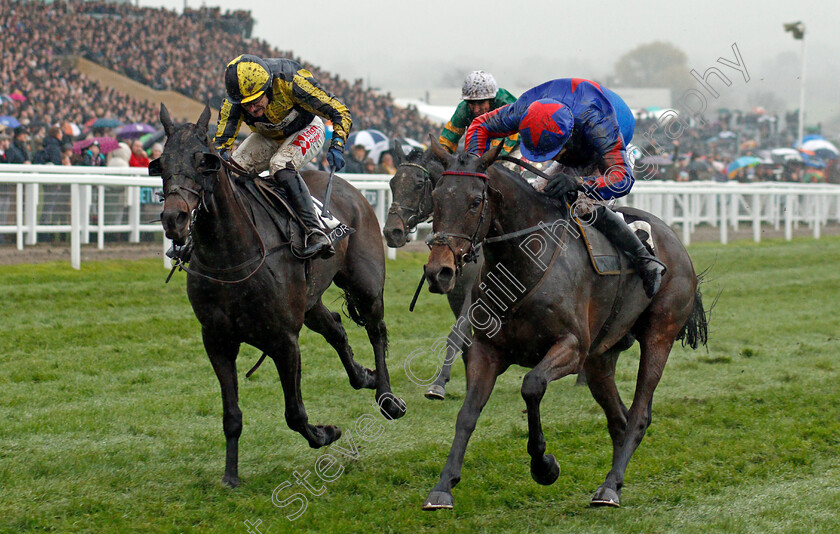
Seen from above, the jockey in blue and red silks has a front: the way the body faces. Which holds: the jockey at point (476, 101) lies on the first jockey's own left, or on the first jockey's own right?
on the first jockey's own right

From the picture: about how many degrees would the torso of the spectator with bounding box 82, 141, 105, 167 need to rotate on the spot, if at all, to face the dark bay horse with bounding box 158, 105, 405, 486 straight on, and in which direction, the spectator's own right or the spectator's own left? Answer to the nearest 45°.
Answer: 0° — they already face it

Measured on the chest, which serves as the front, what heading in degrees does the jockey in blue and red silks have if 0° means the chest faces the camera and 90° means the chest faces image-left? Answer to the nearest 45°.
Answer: approximately 45°

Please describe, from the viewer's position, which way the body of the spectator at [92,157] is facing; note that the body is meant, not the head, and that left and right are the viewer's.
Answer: facing the viewer

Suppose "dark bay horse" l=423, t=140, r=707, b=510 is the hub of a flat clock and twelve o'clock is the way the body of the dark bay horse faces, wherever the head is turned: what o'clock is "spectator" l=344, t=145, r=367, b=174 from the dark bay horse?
The spectator is roughly at 4 o'clock from the dark bay horse.

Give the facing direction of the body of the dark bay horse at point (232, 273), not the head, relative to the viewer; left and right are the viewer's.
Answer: facing the viewer and to the left of the viewer

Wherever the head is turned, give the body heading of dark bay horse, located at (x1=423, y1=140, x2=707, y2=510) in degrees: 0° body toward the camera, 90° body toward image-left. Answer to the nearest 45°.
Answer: approximately 45°

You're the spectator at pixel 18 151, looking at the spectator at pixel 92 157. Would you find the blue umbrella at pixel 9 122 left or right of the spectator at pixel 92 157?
left

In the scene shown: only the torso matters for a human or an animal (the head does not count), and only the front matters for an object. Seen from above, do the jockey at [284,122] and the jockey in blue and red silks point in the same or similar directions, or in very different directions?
same or similar directions

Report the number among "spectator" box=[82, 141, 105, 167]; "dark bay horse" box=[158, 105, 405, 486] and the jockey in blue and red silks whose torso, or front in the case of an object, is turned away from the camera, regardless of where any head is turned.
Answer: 0

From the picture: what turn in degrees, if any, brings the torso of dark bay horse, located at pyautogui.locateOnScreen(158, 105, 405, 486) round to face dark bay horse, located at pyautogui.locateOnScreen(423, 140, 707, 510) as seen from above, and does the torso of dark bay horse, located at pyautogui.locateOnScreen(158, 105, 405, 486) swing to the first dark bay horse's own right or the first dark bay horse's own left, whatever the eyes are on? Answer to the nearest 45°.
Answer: approximately 90° to the first dark bay horse's own left

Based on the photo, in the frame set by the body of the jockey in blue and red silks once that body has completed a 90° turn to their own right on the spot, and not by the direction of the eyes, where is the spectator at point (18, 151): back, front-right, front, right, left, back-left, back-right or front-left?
front
